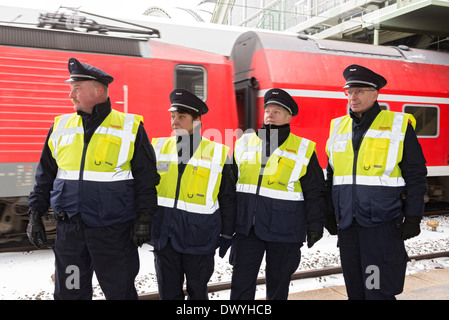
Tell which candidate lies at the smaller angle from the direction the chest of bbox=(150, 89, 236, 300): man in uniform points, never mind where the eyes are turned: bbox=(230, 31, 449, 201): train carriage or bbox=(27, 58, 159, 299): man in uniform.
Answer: the man in uniform

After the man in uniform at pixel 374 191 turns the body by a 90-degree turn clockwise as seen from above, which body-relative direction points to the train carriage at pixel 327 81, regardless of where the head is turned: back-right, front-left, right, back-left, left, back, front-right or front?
front-right

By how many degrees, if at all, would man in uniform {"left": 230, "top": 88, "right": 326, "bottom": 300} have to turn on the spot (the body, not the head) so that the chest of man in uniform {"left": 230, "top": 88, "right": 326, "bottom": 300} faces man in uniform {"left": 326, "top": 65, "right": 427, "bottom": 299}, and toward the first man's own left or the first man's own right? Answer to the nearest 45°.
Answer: approximately 135° to the first man's own left

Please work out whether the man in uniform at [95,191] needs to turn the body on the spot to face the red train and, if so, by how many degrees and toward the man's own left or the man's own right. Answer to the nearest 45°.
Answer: approximately 180°

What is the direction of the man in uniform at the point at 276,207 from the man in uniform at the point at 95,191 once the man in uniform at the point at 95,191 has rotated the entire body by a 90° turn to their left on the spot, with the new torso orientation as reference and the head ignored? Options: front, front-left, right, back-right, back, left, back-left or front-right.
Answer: front-left

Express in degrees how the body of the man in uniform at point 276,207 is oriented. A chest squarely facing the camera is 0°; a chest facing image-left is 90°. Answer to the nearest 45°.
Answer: approximately 45°

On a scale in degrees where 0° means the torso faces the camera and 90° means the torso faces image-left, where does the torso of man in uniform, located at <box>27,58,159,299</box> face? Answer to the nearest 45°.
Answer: approximately 45°

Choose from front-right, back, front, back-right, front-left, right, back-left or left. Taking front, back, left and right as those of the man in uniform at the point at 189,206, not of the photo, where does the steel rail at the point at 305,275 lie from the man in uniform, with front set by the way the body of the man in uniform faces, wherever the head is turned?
back

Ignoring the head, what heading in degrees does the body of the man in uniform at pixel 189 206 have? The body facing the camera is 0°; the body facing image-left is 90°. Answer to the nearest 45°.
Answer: approximately 45°

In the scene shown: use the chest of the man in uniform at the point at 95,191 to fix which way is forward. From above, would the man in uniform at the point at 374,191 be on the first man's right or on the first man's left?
on the first man's left

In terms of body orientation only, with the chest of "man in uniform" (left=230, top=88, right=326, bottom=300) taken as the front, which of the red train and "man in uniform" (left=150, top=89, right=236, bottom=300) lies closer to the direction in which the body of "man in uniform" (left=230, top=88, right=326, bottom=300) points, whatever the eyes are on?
the man in uniform

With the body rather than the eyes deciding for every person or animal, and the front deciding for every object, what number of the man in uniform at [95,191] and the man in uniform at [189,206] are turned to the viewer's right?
0
